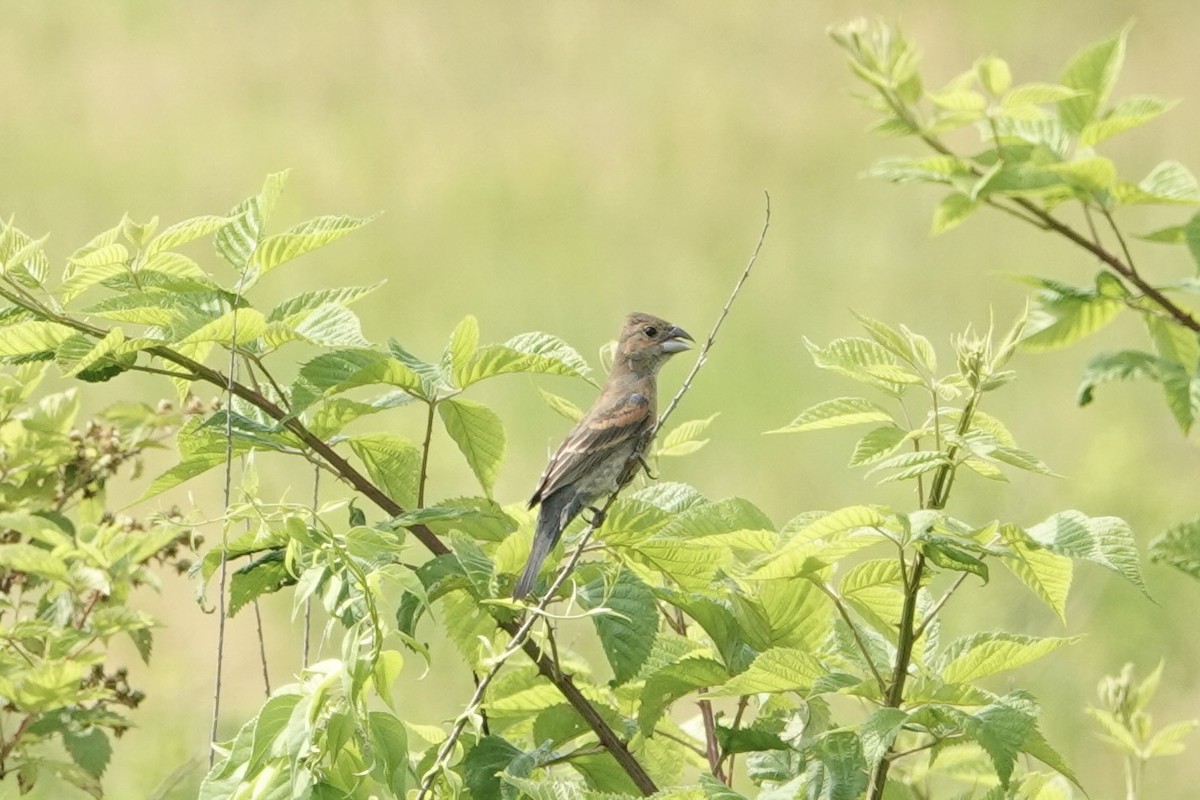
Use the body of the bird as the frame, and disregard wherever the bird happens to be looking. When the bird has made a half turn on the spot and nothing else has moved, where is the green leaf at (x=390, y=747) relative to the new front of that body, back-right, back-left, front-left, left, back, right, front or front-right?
front

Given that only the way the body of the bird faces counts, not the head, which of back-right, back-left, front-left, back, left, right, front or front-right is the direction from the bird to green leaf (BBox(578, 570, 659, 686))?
right

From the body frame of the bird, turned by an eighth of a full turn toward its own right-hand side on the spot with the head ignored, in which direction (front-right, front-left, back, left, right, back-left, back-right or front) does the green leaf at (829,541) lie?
front-left

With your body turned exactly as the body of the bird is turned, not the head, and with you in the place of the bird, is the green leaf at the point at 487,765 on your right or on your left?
on your right

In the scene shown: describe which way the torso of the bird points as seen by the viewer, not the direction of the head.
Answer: to the viewer's right

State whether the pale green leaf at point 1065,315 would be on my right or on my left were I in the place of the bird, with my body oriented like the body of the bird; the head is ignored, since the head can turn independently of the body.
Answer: on my right

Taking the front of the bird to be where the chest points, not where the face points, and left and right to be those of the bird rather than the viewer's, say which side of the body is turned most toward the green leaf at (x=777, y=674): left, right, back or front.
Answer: front
